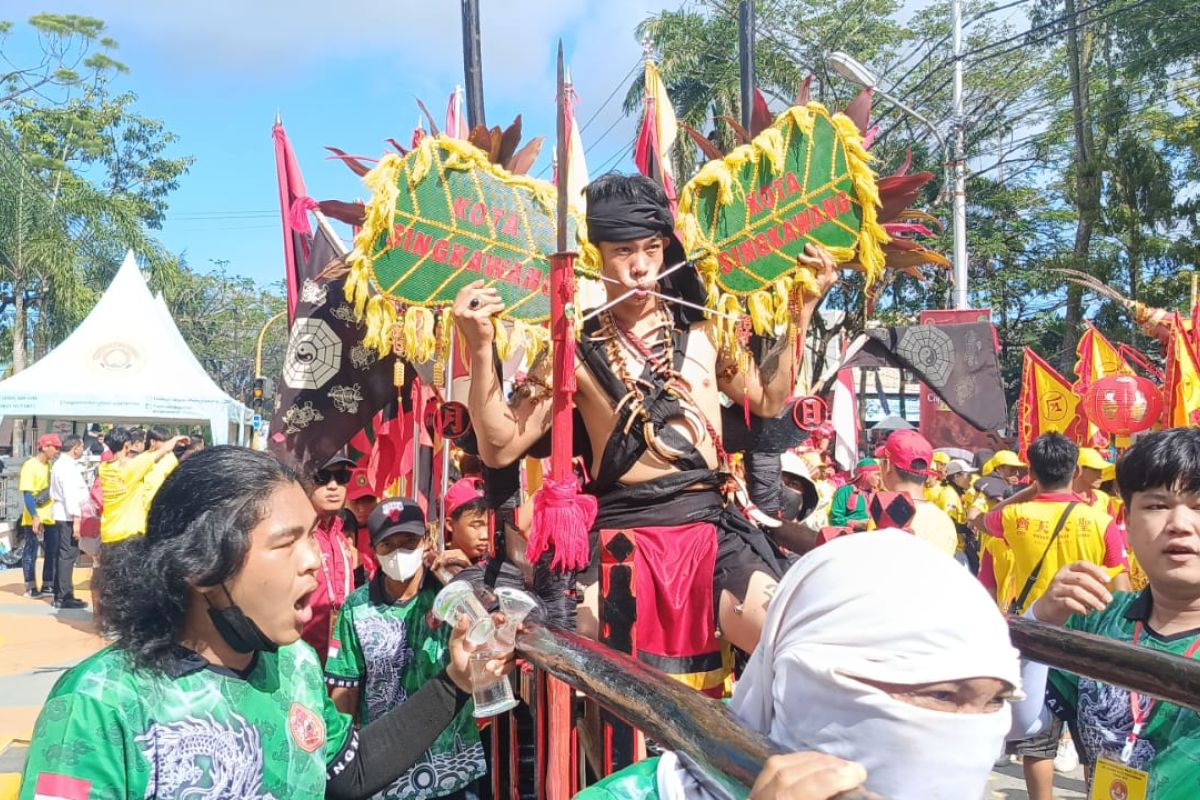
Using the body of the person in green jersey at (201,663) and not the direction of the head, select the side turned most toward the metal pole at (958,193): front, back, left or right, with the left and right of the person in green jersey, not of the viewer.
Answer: left

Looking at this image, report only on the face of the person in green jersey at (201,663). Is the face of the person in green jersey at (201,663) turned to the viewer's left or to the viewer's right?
to the viewer's right

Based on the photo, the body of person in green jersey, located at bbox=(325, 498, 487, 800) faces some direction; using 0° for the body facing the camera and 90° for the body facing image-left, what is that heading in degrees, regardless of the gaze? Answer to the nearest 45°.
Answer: approximately 0°

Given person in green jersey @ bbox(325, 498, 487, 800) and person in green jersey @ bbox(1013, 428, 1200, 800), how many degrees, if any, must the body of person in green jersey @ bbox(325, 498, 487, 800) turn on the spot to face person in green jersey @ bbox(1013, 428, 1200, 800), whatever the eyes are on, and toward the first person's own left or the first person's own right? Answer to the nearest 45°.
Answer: approximately 45° to the first person's own left

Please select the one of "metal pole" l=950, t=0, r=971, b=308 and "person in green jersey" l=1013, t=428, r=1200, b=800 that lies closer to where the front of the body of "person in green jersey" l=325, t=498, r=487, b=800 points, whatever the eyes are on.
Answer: the person in green jersey

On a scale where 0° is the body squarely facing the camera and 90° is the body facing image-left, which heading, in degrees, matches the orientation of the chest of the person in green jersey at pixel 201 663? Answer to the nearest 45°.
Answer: approximately 315°
